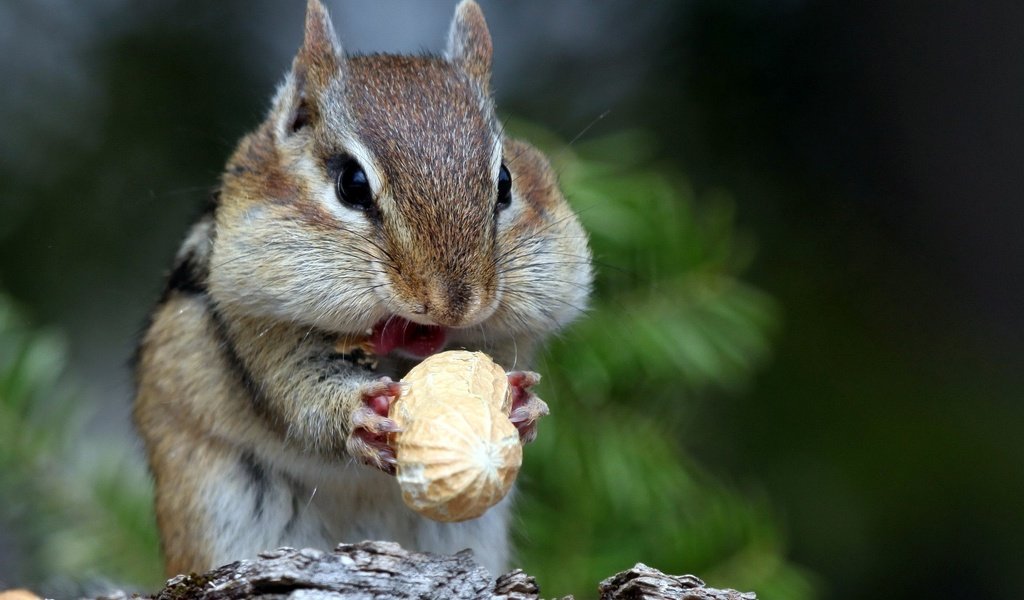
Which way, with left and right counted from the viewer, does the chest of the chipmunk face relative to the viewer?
facing the viewer and to the right of the viewer
